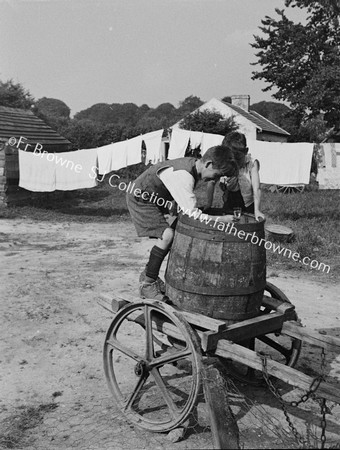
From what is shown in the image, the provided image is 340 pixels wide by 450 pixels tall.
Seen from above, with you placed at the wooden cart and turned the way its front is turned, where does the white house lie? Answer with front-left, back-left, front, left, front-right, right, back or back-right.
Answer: back-left

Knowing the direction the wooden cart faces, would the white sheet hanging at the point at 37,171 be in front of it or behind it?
behind

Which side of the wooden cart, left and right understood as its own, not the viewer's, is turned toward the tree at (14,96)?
back

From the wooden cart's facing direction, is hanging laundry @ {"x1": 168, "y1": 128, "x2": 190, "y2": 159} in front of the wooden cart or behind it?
behind

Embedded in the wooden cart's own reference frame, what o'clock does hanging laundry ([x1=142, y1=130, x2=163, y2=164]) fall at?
The hanging laundry is roughly at 7 o'clock from the wooden cart.

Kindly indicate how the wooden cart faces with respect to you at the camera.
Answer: facing the viewer and to the right of the viewer

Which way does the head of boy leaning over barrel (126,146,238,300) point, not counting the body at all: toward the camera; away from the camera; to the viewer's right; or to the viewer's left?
to the viewer's right

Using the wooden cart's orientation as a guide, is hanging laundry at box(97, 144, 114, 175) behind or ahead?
behind

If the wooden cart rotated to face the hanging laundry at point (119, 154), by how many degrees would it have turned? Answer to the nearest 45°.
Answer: approximately 135° to its left

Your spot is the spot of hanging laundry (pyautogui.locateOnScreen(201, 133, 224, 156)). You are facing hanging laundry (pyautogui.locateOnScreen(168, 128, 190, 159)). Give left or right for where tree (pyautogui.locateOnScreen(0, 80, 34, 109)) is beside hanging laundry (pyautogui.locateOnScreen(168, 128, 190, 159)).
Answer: right
